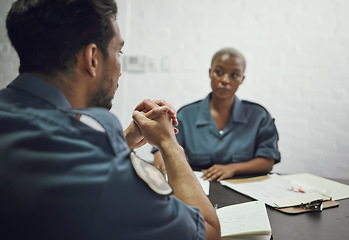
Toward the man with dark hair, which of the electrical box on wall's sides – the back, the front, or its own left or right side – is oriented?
front

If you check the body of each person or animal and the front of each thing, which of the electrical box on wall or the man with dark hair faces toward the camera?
the electrical box on wall

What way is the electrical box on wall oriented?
toward the camera

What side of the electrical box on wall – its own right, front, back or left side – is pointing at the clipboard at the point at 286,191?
front

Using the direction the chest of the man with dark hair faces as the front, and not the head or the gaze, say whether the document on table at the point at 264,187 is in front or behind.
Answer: in front

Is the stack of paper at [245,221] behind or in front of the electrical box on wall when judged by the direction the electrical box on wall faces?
in front

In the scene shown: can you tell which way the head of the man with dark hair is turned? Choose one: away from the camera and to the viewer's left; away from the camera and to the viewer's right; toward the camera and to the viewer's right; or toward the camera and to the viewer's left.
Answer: away from the camera and to the viewer's right

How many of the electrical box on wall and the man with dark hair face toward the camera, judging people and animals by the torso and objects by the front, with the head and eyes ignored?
1

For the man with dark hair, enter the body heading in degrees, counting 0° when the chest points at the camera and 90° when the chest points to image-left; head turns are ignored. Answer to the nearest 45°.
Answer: approximately 225°
